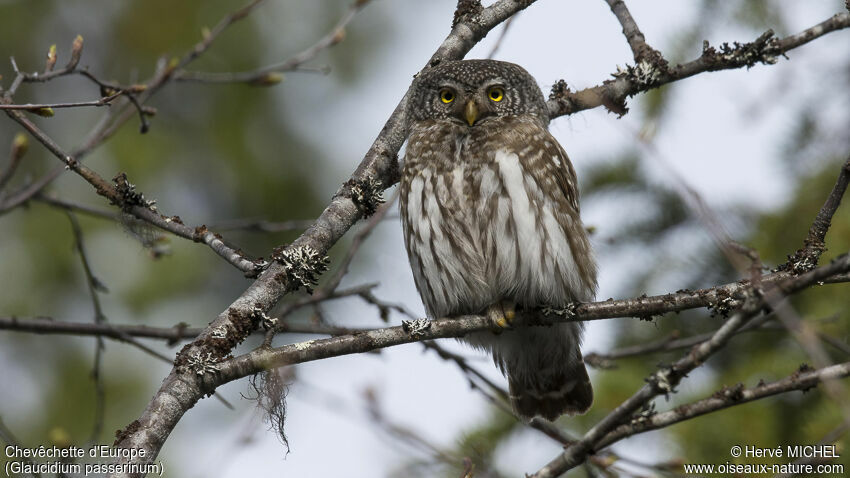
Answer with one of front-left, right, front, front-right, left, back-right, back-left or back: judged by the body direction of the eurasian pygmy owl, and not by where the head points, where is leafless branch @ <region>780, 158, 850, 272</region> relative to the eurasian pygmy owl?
front-left

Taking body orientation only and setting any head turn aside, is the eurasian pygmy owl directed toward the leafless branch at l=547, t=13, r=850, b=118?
no

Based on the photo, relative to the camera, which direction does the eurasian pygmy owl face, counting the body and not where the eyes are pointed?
toward the camera

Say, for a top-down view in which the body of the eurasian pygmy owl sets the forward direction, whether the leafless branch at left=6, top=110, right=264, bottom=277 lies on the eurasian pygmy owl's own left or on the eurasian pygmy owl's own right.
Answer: on the eurasian pygmy owl's own right
